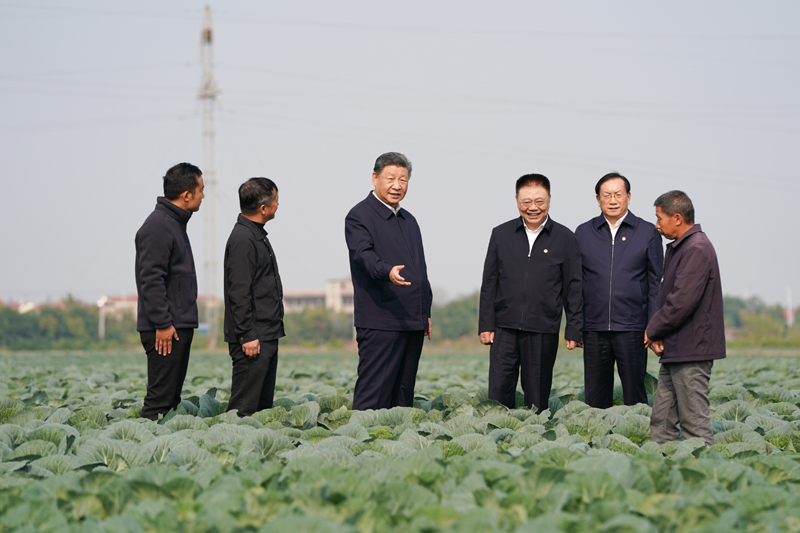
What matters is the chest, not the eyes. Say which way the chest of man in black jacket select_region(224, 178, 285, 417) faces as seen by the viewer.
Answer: to the viewer's right

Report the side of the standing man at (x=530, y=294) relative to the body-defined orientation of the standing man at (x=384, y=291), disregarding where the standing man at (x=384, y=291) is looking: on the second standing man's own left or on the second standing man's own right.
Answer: on the second standing man's own left

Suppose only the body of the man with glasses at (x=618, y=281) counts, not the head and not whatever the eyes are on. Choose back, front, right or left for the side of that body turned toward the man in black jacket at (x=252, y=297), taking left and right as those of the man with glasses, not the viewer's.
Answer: right

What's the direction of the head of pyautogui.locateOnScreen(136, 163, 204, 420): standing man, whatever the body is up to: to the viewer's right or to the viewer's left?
to the viewer's right

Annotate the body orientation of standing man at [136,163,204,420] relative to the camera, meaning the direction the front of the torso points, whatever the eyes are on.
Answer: to the viewer's right

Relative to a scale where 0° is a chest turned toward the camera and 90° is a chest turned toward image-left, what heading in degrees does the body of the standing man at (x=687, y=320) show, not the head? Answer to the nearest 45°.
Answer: approximately 90°

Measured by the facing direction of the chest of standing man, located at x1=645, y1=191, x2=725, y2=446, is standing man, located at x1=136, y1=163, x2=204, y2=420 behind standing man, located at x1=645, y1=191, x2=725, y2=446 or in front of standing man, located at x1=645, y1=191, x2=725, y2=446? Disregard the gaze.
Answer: in front

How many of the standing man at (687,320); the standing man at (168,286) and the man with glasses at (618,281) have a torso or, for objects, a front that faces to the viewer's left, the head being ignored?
1

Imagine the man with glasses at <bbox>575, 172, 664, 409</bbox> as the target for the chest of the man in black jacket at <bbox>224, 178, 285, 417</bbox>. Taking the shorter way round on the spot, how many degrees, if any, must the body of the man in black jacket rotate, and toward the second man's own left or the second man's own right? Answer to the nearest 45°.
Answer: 0° — they already face them

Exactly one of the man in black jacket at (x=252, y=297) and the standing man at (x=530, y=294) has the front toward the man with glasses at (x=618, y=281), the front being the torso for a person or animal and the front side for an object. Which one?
the man in black jacket

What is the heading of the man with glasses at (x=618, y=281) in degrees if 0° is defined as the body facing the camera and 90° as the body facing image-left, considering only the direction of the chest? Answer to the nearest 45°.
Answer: approximately 0°
